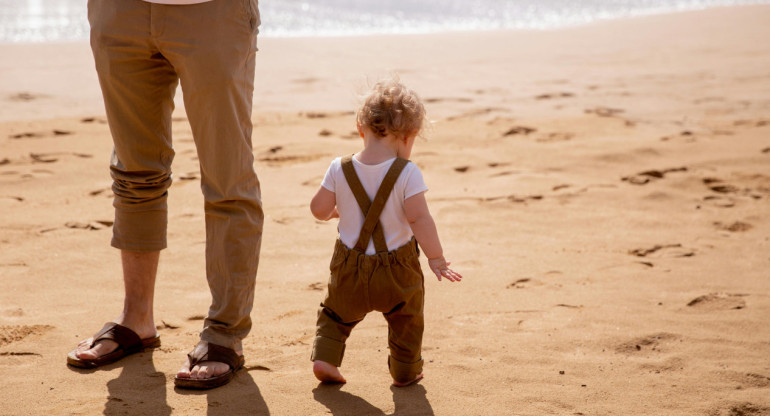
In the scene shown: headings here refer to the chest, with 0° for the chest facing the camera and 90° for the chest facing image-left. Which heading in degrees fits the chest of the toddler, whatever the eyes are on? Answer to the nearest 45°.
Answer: approximately 180°
